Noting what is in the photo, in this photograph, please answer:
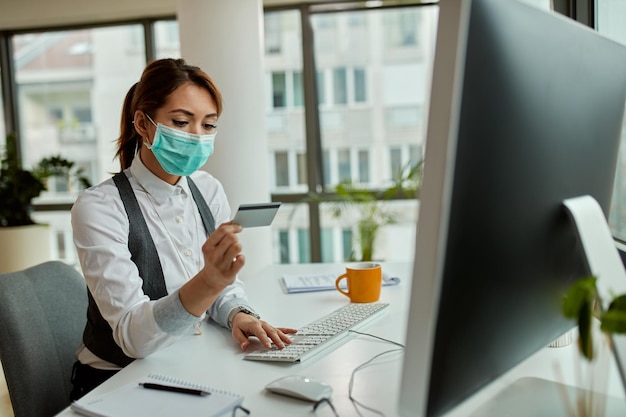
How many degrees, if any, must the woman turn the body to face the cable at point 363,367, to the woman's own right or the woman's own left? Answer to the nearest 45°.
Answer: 0° — they already face it

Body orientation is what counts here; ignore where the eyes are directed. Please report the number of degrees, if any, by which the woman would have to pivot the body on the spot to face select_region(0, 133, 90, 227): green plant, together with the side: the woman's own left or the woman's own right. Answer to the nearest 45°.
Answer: approximately 135° to the woman's own left

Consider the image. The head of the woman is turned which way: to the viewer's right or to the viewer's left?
to the viewer's right

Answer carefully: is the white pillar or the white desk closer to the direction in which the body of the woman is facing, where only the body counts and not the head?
the white desk

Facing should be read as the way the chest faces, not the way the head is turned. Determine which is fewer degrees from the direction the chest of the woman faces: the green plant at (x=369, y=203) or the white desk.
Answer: the white desk

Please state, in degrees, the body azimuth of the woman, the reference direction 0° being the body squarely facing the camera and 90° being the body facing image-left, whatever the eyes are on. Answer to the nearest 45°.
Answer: approximately 315°

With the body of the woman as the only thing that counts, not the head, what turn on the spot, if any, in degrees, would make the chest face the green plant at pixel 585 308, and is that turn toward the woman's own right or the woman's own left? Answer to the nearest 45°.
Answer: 0° — they already face it

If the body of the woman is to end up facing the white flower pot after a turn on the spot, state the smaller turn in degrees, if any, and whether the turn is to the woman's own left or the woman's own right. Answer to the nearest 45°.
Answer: approximately 135° to the woman's own left

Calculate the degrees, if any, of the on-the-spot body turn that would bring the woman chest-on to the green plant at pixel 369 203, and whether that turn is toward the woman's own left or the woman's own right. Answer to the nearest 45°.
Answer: approximately 90° to the woman's own left
